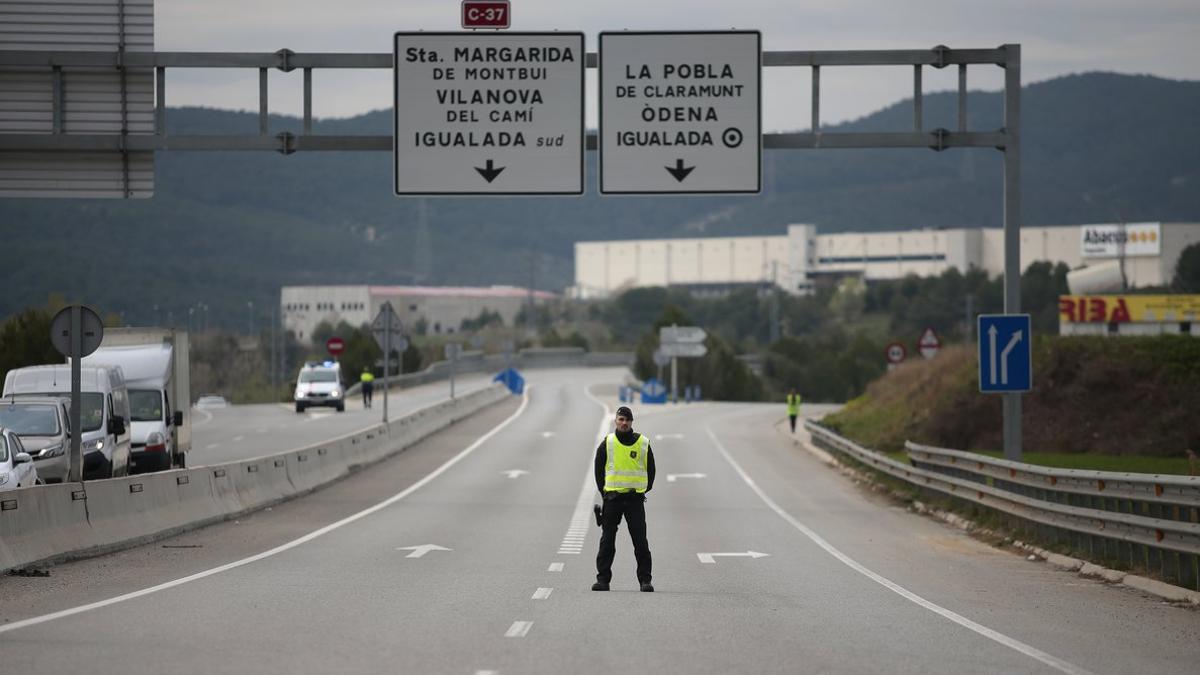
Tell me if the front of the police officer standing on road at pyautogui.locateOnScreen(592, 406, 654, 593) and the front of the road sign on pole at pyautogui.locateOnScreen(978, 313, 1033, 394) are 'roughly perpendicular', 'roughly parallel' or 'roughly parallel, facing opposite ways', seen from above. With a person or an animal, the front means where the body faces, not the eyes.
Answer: roughly parallel

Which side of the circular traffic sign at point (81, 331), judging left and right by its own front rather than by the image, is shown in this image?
back

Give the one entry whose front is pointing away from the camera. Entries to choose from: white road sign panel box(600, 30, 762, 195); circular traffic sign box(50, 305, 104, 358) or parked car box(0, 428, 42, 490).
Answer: the circular traffic sign

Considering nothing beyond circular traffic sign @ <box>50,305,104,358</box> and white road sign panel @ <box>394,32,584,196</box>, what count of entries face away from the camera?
1

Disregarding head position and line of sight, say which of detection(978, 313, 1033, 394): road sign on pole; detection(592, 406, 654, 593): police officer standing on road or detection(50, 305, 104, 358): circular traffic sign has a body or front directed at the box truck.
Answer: the circular traffic sign

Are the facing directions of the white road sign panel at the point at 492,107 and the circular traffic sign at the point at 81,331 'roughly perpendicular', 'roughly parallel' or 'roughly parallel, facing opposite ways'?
roughly parallel, facing opposite ways

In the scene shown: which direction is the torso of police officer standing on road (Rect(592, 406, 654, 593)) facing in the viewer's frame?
toward the camera

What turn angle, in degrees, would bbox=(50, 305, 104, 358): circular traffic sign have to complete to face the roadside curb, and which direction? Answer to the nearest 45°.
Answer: approximately 135° to its right

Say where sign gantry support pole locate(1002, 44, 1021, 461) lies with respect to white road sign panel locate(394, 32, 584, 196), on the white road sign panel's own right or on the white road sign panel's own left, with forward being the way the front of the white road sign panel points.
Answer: on the white road sign panel's own left

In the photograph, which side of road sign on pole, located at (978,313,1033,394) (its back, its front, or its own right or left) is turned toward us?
front
